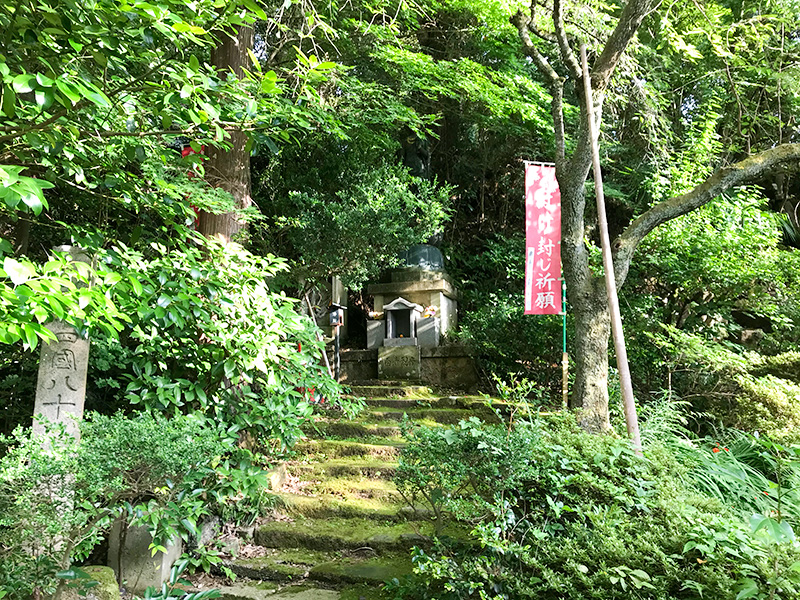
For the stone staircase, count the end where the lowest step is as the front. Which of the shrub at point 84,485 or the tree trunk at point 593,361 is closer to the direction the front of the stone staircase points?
the shrub

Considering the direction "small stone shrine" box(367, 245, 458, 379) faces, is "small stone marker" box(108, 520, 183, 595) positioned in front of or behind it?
in front

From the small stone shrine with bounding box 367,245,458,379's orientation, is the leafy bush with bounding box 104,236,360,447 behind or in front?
in front

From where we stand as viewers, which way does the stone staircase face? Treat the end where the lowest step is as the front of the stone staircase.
facing the viewer

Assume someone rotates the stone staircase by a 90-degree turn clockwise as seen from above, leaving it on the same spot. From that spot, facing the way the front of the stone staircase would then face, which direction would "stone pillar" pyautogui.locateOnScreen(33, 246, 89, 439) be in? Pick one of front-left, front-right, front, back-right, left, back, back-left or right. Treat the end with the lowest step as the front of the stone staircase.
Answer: front-left

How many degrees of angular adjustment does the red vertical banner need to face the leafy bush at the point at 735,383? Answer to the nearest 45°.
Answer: approximately 90° to its left

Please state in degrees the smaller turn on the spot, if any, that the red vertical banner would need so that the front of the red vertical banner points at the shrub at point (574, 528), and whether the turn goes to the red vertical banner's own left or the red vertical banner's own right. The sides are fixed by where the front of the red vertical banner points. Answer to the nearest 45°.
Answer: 0° — it already faces it

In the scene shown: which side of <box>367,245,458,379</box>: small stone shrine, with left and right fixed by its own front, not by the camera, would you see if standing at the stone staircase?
front

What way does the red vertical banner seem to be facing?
toward the camera

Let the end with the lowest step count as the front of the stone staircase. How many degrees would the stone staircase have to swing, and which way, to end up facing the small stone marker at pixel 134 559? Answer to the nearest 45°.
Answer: approximately 45° to its right

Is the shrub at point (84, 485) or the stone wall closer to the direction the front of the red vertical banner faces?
the shrub

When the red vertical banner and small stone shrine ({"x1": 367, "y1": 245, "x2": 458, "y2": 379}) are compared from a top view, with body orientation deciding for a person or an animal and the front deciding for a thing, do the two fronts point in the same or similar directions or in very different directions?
same or similar directions

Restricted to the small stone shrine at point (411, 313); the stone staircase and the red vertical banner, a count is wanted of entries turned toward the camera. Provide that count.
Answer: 3

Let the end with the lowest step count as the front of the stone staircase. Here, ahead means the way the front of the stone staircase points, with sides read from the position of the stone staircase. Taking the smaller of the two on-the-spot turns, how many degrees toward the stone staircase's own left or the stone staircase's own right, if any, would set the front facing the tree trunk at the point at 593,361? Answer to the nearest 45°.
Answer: approximately 90° to the stone staircase's own left

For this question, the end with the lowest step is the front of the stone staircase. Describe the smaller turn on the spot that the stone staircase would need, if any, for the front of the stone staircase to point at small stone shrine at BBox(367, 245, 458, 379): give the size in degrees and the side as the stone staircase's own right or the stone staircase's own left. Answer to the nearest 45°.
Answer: approximately 180°
